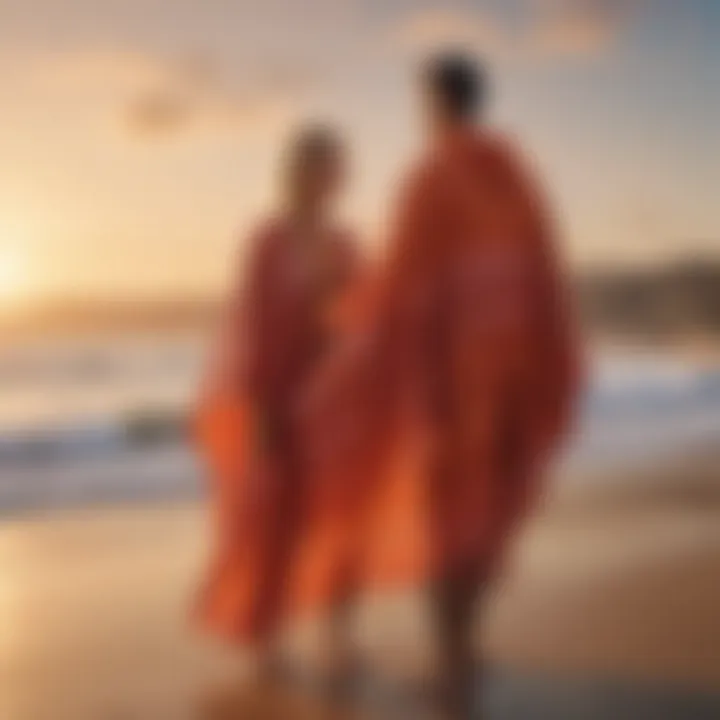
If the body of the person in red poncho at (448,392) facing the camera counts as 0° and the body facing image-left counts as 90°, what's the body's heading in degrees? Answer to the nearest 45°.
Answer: approximately 135°
